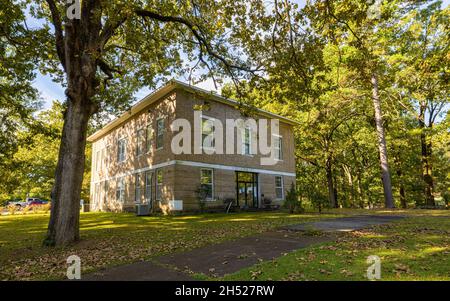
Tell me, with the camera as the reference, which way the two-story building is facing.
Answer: facing the viewer and to the right of the viewer
